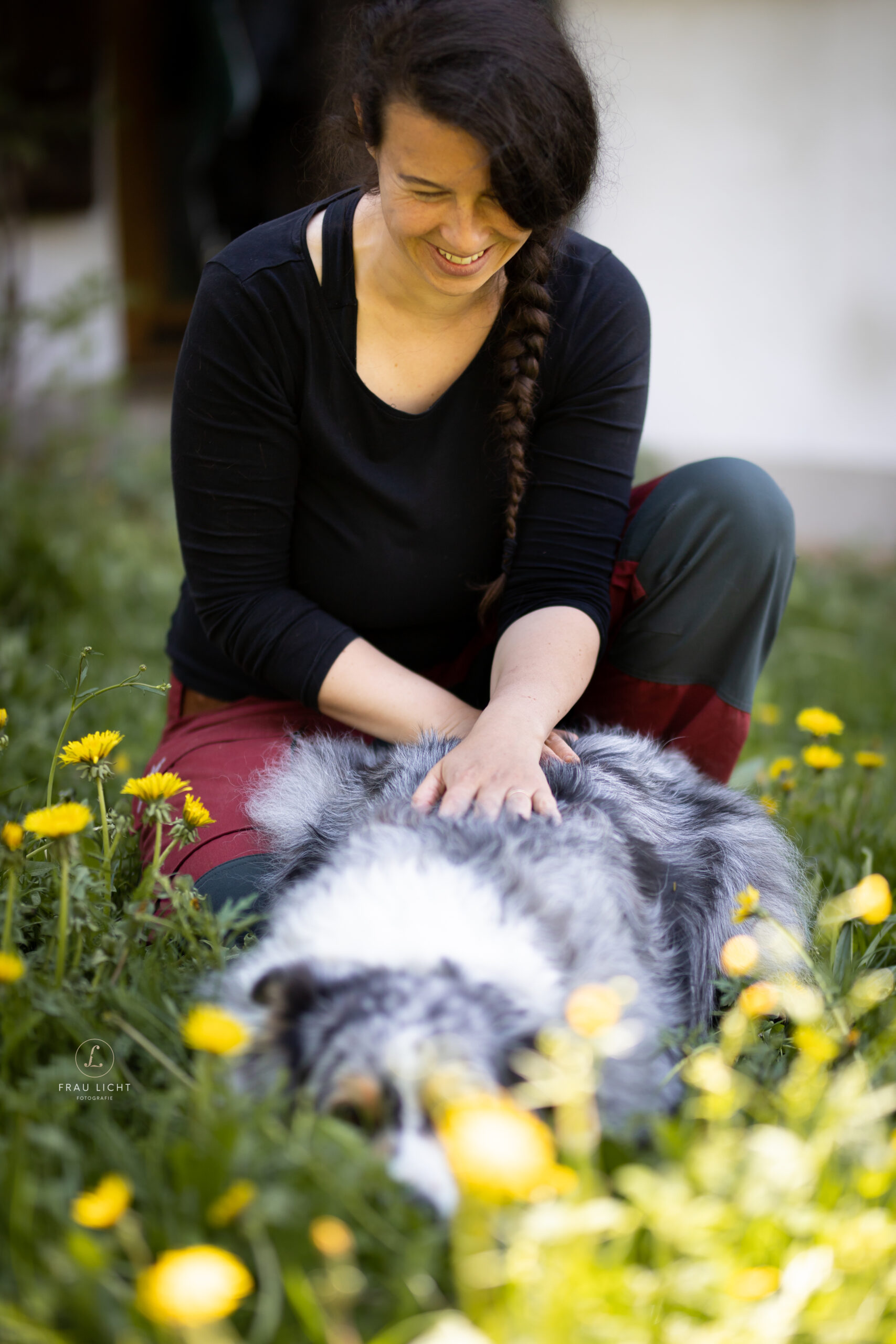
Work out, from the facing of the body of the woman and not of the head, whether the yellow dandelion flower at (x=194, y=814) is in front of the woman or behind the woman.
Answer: in front

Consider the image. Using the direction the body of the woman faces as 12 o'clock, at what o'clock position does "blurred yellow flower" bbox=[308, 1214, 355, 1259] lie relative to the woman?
The blurred yellow flower is roughly at 12 o'clock from the woman.

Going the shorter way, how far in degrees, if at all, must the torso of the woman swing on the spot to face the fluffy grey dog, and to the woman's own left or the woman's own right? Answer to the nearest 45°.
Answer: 0° — they already face it

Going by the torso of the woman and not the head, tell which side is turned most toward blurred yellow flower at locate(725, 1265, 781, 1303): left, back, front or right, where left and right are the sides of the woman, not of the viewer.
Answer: front

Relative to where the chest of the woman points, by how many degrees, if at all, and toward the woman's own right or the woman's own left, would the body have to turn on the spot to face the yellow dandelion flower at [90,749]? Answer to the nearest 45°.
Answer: approximately 45° to the woman's own right

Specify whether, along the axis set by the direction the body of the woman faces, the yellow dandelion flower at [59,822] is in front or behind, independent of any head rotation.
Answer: in front

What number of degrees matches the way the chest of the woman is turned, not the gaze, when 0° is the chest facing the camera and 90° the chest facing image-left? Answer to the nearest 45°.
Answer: approximately 0°

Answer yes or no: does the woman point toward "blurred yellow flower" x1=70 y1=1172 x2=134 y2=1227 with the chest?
yes

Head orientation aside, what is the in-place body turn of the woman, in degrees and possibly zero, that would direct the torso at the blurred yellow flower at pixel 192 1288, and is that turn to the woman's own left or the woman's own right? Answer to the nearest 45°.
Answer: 0° — they already face it

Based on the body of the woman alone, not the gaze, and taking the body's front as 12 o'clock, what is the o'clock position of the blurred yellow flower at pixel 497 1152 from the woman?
The blurred yellow flower is roughly at 12 o'clock from the woman.

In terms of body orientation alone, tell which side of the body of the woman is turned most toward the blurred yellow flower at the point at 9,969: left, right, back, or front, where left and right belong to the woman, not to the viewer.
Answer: front
